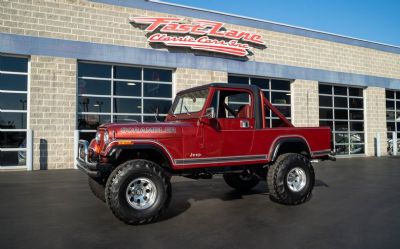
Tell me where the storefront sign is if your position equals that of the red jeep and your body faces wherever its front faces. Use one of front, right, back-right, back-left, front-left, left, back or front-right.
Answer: back-right

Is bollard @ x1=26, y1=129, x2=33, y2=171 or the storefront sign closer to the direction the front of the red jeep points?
the bollard

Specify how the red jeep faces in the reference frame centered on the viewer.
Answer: facing the viewer and to the left of the viewer

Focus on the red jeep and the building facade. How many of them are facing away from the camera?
0

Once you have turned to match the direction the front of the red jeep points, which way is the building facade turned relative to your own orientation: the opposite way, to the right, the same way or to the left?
to the left

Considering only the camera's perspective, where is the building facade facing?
facing the viewer and to the right of the viewer

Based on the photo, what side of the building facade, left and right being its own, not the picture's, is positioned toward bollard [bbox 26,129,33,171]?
right

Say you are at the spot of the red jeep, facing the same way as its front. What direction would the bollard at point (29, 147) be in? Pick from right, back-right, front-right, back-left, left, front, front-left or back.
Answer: right

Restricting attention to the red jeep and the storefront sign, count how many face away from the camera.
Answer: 0

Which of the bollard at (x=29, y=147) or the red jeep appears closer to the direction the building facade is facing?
the red jeep

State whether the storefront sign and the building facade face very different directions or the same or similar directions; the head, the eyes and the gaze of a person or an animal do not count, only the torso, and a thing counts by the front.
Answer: same or similar directions

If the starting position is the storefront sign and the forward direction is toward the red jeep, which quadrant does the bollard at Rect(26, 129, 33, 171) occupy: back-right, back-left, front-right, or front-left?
front-right

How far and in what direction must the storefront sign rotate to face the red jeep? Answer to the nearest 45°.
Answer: approximately 45° to its right

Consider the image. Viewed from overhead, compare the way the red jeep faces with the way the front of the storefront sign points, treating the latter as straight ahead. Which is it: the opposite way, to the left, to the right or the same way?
to the right
